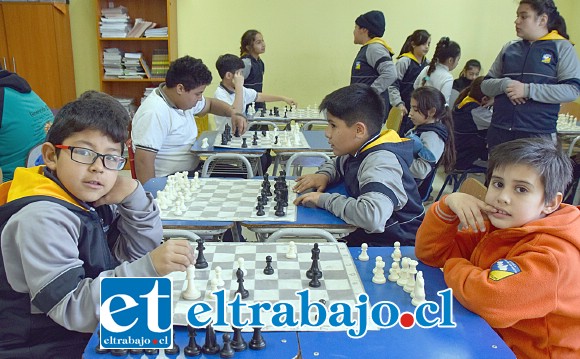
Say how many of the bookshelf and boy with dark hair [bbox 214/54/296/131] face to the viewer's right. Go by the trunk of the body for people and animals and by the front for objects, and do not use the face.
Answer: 1

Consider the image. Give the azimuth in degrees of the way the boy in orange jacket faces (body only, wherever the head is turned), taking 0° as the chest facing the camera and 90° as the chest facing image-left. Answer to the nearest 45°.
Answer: approximately 45°

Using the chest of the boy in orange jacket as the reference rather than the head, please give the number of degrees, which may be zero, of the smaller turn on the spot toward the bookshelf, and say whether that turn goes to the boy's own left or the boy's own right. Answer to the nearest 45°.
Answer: approximately 90° to the boy's own right

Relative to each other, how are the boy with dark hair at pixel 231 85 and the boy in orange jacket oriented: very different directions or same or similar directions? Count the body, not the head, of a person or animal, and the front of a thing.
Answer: very different directions

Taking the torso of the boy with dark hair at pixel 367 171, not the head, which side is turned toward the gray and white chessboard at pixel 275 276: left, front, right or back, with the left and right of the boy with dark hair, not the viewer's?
left

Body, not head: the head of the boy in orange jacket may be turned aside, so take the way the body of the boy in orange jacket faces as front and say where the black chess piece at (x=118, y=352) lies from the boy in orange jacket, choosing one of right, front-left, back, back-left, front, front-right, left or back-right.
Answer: front

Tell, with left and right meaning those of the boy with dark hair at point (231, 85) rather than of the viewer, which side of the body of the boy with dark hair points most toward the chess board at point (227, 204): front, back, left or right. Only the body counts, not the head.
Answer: right

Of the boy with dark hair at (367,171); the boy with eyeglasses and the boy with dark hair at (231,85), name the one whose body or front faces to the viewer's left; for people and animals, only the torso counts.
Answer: the boy with dark hair at (367,171)

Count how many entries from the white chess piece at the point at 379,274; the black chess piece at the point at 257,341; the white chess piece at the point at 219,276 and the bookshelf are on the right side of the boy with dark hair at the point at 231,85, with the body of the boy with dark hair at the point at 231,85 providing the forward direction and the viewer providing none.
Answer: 3

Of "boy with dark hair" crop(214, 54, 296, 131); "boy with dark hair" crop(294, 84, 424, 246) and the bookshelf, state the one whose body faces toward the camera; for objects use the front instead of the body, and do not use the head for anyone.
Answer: the bookshelf

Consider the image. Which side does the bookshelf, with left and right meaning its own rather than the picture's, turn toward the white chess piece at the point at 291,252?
front

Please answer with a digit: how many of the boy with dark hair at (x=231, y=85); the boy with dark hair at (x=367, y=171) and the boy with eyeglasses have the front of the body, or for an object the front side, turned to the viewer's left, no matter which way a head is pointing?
1

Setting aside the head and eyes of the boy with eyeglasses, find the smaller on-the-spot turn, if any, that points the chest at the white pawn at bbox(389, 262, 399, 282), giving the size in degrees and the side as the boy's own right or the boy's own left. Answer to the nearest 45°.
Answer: approximately 45° to the boy's own left

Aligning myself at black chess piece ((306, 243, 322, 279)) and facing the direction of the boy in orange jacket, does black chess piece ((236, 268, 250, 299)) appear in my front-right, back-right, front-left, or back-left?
back-right

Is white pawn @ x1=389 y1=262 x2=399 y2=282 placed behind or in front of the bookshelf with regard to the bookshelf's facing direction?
in front

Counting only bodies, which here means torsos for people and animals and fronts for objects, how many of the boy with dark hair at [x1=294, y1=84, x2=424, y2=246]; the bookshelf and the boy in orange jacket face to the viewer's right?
0

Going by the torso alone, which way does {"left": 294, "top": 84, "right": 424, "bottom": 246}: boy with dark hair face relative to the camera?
to the viewer's left
